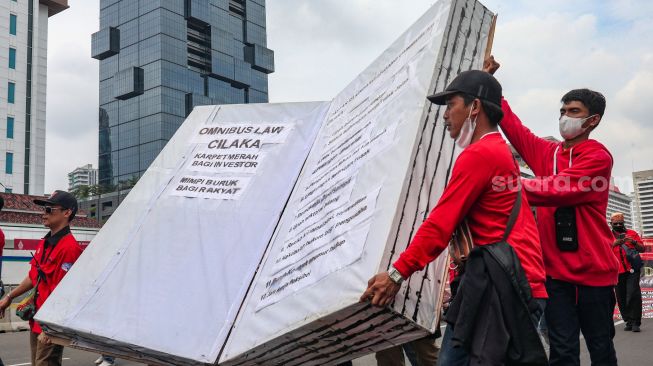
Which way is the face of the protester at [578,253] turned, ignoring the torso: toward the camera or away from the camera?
toward the camera

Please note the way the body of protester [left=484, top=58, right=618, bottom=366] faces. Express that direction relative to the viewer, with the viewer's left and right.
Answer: facing the viewer and to the left of the viewer

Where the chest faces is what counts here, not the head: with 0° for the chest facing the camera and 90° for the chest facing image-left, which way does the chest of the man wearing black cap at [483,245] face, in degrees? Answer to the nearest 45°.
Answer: approximately 90°

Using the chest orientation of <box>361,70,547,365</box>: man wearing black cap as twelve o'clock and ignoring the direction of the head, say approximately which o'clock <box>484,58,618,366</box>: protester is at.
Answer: The protester is roughly at 4 o'clock from the man wearing black cap.

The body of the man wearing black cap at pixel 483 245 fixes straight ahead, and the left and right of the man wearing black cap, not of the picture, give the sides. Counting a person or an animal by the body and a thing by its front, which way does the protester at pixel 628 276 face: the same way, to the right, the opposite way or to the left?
to the left

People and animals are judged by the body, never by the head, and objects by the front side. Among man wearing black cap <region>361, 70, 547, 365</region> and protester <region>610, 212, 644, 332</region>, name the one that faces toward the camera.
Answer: the protester

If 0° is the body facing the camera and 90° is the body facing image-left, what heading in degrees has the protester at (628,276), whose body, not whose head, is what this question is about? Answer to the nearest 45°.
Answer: approximately 0°

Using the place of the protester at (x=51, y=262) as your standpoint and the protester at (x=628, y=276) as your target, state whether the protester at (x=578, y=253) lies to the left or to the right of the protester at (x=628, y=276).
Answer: right

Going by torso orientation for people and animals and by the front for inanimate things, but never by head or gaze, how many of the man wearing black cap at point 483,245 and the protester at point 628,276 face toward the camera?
1

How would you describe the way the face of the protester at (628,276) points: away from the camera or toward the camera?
toward the camera
